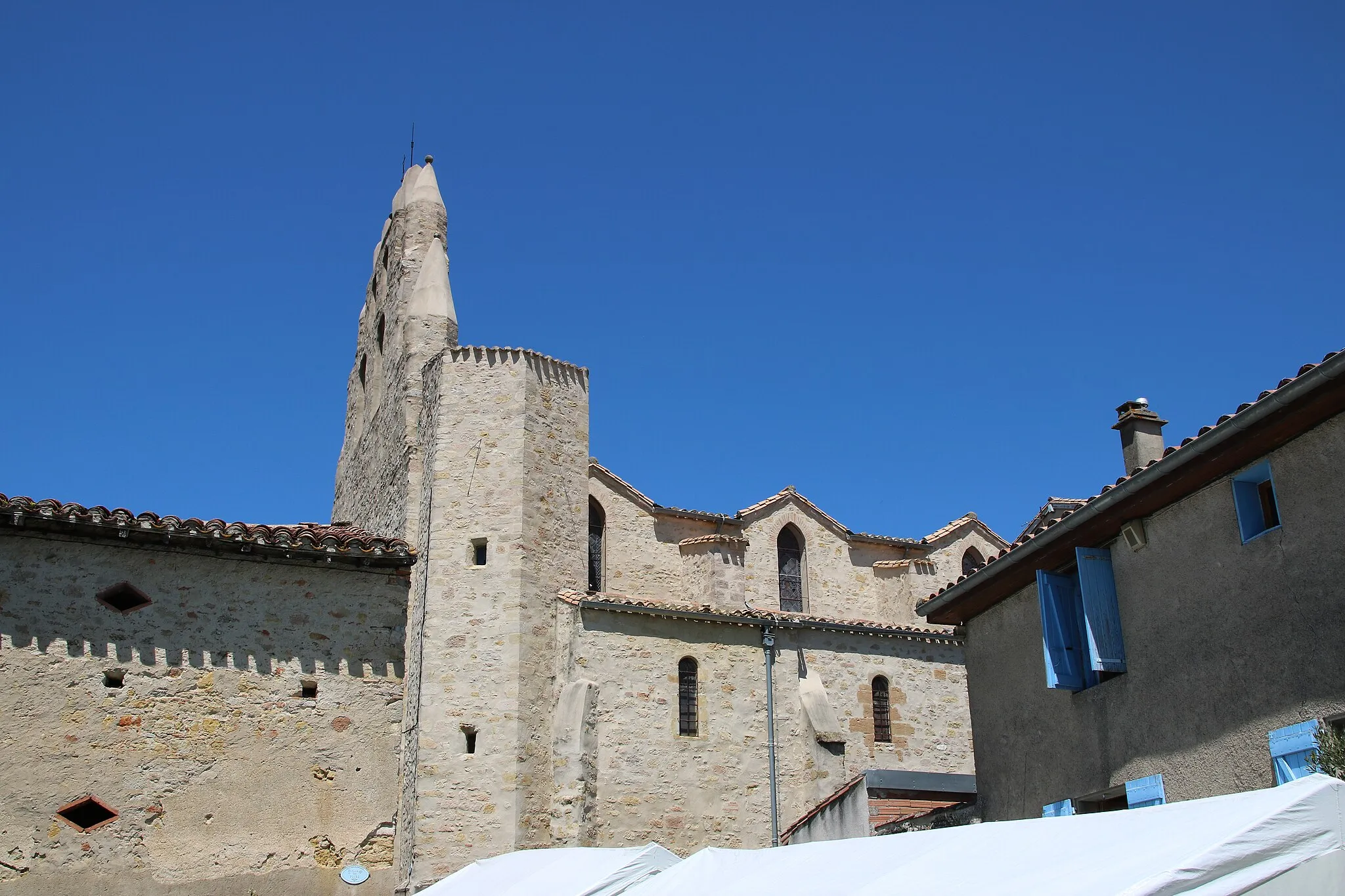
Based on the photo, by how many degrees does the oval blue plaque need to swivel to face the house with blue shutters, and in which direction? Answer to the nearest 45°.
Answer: approximately 45° to its left

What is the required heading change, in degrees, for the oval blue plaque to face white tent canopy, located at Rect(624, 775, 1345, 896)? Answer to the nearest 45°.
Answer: approximately 45° to its left

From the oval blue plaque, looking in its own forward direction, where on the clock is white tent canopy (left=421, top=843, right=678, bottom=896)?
The white tent canopy is roughly at 11 o'clock from the oval blue plaque.

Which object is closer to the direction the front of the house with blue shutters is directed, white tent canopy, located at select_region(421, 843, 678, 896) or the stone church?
the white tent canopy

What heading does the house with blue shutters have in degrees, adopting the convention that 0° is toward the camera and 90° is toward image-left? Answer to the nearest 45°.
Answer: approximately 45°

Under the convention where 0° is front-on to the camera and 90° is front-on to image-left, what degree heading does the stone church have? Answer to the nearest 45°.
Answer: approximately 90°

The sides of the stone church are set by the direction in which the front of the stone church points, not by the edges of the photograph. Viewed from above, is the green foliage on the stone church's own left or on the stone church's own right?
on the stone church's own left

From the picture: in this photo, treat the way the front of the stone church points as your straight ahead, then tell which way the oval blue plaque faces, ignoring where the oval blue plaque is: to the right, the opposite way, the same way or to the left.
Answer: to the left

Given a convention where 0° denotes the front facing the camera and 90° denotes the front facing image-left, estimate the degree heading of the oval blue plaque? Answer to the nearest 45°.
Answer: approximately 0°
